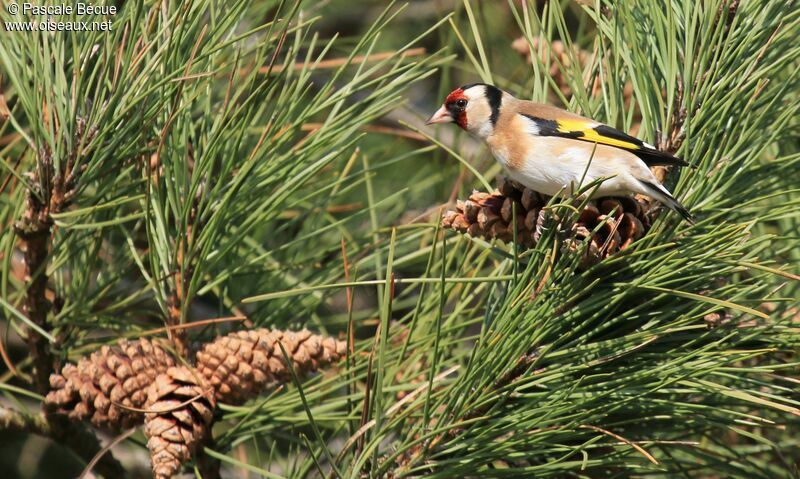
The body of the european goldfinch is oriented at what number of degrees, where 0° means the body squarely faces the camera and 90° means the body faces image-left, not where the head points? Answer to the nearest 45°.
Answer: approximately 90°

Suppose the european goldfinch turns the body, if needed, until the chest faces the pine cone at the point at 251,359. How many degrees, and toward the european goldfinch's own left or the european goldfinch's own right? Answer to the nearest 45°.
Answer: approximately 45° to the european goldfinch's own left
